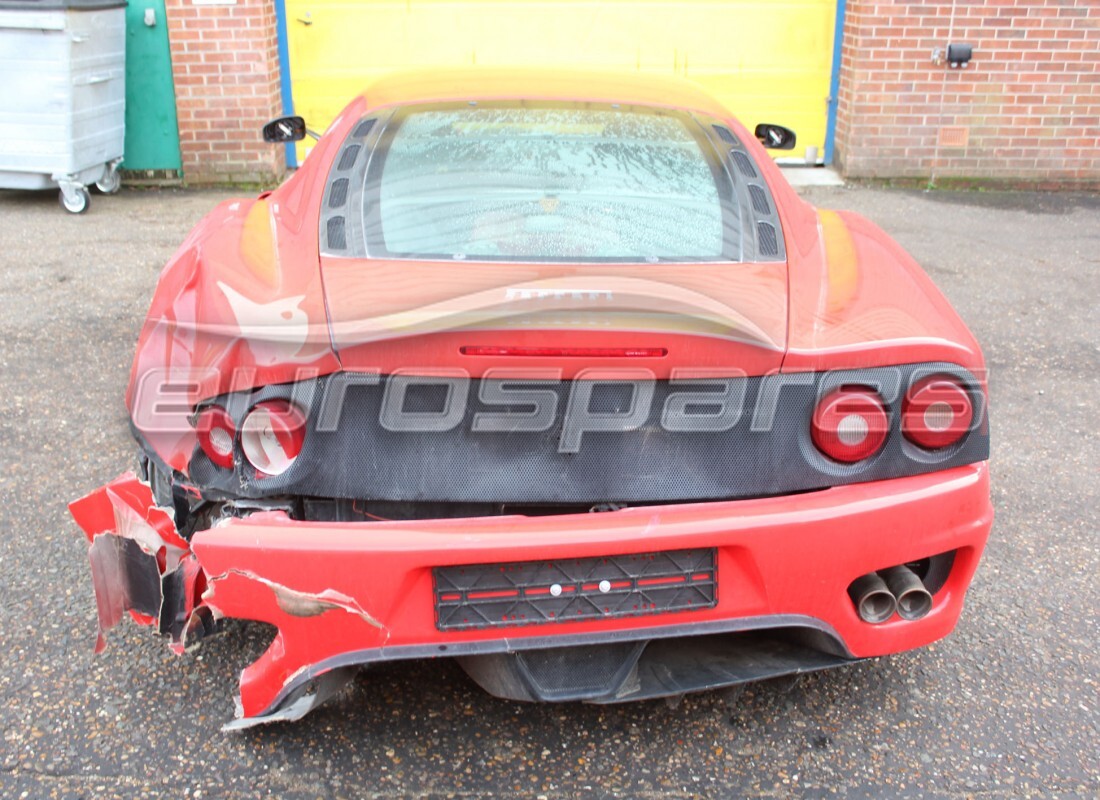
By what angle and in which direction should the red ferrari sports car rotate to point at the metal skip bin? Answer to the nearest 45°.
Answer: approximately 45° to its left

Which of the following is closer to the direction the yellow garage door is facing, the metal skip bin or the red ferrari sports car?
the red ferrari sports car

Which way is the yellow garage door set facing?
toward the camera

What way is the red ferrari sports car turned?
away from the camera

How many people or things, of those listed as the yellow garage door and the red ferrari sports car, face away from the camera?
1

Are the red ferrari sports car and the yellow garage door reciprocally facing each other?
yes

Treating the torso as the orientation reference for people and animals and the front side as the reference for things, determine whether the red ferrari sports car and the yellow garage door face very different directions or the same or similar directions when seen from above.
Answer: very different directions

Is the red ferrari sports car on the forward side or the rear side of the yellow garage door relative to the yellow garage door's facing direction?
on the forward side

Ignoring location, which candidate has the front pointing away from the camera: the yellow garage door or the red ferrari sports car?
the red ferrari sports car

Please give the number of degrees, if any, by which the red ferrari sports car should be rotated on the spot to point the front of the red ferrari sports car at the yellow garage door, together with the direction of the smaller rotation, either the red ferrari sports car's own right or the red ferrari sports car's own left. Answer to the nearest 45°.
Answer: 0° — it already faces it

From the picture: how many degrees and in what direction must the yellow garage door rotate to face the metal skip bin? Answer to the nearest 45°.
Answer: approximately 45° to its right
